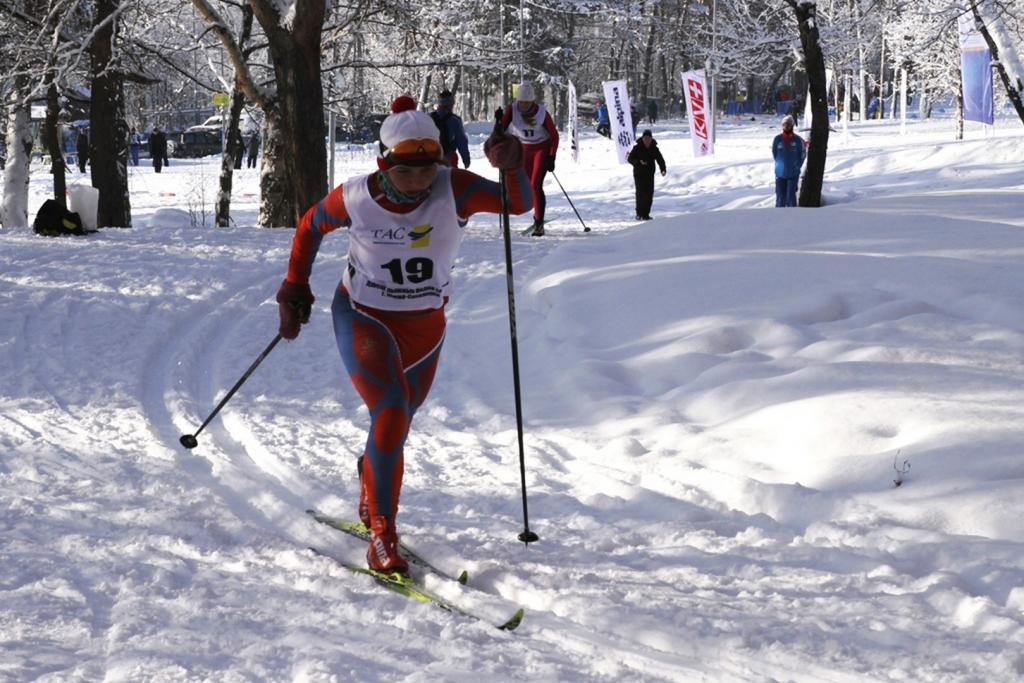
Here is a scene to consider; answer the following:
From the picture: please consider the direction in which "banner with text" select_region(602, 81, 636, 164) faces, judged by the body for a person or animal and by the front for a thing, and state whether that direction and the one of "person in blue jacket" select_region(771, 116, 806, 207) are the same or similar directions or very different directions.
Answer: same or similar directions

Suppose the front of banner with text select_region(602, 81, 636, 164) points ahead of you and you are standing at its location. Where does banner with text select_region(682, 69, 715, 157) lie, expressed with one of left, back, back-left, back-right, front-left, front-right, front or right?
left

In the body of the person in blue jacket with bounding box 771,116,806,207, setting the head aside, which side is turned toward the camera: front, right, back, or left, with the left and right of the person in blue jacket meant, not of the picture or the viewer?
front

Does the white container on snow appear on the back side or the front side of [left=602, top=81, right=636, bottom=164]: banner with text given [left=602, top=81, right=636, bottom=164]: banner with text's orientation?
on the front side

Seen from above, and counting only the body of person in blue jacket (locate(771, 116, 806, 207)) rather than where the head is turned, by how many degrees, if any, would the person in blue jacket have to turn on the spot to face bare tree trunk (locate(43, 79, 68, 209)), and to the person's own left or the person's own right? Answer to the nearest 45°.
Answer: approximately 90° to the person's own right

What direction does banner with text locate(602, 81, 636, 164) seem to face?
toward the camera

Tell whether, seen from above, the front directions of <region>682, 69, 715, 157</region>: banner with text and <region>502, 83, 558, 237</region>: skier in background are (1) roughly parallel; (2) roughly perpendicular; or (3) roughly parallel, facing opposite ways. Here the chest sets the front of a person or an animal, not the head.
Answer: roughly parallel

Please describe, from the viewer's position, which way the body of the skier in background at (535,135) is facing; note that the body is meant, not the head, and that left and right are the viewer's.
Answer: facing the viewer
